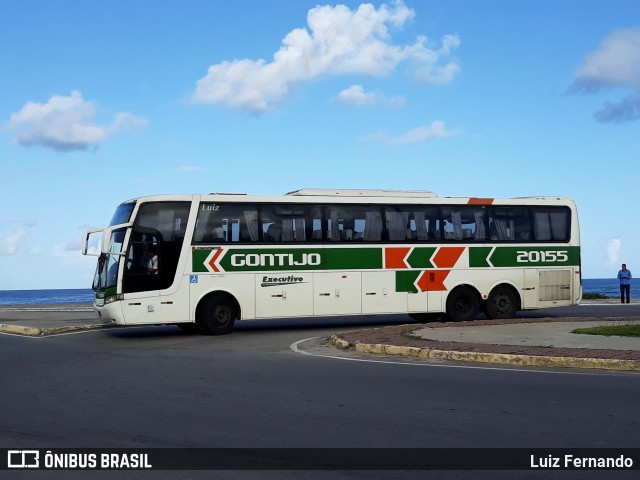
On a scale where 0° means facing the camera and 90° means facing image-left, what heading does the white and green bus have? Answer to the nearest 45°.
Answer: approximately 90°
